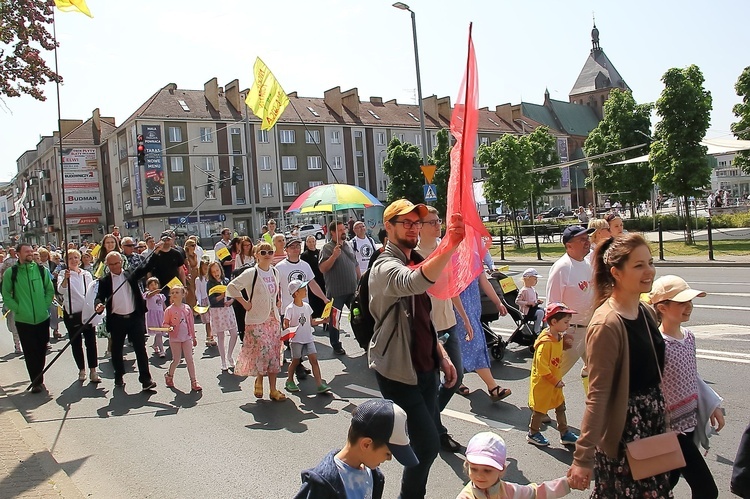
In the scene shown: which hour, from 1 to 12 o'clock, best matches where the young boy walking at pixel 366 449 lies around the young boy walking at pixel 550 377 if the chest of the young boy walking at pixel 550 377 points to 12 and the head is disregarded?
the young boy walking at pixel 366 449 is roughly at 2 o'clock from the young boy walking at pixel 550 377.

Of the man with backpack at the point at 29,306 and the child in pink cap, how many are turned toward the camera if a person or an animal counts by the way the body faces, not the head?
2

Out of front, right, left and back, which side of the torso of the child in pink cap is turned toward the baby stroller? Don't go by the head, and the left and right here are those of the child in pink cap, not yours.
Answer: back

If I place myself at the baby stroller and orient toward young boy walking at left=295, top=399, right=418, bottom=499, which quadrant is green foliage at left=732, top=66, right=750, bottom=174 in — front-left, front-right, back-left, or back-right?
back-left

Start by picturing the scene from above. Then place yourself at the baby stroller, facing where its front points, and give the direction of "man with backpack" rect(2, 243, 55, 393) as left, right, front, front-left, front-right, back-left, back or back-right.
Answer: back-right

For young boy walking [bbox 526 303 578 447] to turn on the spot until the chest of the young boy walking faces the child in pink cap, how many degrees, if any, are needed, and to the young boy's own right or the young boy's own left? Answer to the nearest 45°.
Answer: approximately 45° to the young boy's own right
